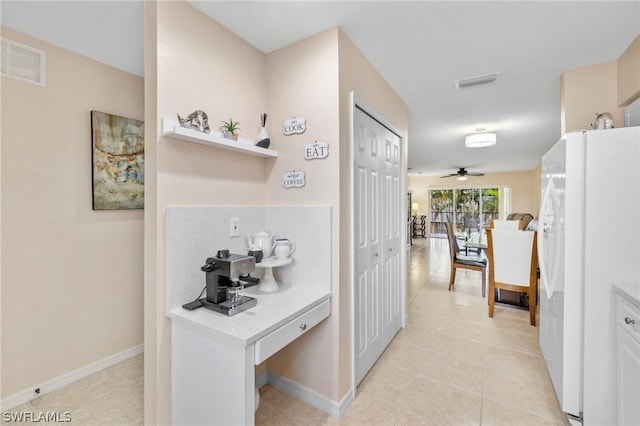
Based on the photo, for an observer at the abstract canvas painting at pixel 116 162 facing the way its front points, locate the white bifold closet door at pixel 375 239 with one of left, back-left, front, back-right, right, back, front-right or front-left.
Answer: front

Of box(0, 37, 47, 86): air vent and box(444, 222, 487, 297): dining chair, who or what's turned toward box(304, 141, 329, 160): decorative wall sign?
the air vent

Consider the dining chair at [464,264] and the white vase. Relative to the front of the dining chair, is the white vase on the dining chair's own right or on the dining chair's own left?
on the dining chair's own right

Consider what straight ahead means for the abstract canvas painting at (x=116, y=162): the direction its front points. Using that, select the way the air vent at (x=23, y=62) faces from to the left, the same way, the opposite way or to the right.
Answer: the same way

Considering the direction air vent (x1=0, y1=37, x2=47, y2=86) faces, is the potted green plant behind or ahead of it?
ahead

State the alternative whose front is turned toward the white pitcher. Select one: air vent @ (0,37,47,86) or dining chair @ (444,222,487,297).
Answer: the air vent

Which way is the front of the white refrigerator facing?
to the viewer's left

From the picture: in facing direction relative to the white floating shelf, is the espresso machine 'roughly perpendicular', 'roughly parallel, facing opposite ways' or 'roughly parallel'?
roughly parallel

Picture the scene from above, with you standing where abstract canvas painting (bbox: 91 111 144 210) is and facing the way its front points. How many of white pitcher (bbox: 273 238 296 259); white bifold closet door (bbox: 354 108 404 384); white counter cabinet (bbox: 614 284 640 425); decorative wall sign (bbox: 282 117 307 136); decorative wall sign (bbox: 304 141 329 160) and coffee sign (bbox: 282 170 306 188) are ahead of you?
6

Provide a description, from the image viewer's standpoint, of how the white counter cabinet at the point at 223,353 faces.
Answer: facing the viewer and to the right of the viewer

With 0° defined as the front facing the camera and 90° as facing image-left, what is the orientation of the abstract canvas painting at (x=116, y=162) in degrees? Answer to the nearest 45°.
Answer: approximately 315°

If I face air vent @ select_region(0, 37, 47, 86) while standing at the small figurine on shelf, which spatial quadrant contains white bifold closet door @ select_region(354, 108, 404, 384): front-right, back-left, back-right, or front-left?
back-right

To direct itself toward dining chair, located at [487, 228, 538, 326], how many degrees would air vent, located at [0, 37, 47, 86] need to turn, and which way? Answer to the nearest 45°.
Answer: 0° — it already faces it
